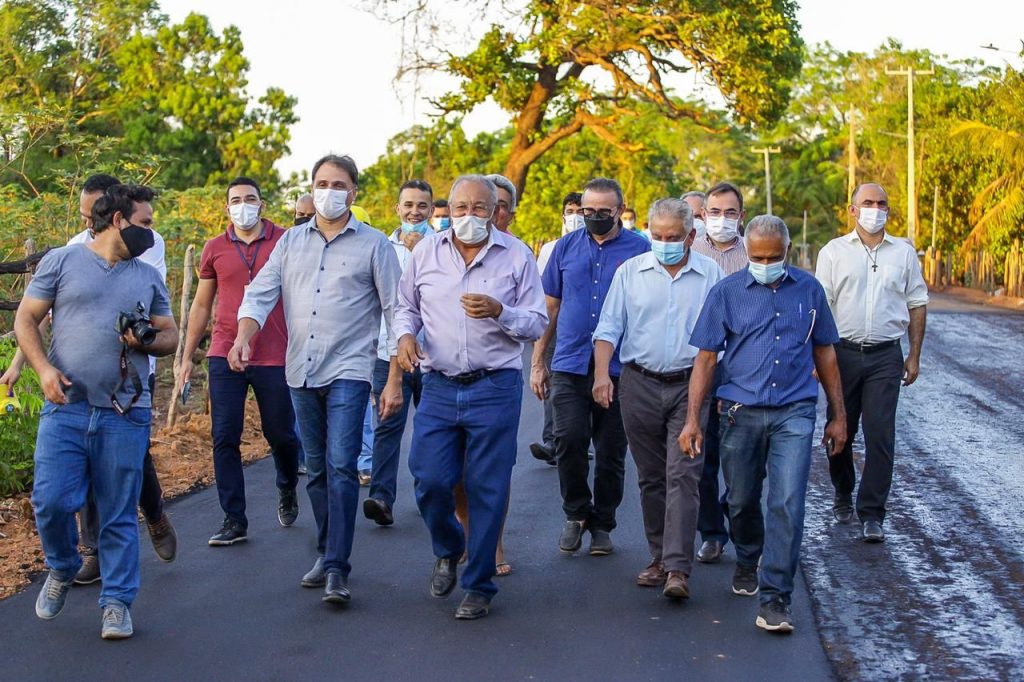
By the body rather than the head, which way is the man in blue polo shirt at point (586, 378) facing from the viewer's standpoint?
toward the camera

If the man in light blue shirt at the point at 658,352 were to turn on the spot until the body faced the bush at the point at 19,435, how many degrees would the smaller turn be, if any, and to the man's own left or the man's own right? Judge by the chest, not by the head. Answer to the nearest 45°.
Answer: approximately 90° to the man's own right

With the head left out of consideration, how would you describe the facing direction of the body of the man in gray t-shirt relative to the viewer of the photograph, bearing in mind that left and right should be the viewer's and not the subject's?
facing the viewer

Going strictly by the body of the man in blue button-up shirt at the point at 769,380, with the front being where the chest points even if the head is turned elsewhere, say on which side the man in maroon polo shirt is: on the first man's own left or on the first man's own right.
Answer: on the first man's own right

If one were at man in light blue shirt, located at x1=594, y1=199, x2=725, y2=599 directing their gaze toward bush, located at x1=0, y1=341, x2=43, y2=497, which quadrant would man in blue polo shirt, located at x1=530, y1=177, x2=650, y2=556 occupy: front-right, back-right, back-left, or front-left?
front-right

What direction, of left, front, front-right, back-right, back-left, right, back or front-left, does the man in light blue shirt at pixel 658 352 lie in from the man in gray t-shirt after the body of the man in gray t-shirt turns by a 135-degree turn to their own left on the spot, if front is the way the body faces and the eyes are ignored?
front-right

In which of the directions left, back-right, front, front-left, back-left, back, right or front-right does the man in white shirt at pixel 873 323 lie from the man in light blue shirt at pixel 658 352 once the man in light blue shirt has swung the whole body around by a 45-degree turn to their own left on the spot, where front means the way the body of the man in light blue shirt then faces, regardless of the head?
left

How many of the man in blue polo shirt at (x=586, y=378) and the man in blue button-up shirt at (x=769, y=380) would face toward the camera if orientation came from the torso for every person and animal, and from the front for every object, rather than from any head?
2

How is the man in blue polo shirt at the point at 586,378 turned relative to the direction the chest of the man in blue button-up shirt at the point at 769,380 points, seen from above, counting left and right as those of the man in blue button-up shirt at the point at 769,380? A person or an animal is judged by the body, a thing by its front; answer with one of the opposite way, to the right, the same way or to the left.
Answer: the same way

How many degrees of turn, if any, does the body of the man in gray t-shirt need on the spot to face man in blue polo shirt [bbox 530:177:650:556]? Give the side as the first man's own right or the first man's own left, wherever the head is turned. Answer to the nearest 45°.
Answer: approximately 90° to the first man's own left

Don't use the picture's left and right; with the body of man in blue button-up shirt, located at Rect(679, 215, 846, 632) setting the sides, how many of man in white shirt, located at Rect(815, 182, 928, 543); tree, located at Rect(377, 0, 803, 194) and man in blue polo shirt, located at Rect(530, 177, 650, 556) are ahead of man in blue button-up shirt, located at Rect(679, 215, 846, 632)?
0

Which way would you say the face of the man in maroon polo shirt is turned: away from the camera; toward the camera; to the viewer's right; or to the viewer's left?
toward the camera

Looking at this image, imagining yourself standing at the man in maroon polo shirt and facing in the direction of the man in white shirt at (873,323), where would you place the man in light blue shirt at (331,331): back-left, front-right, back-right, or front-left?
front-right

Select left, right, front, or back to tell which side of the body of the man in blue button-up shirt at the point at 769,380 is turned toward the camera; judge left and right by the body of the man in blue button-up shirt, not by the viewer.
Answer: front

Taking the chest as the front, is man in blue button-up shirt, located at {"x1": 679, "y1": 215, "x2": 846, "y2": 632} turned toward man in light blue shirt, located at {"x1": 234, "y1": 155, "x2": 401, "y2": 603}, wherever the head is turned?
no

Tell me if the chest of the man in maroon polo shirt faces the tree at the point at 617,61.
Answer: no

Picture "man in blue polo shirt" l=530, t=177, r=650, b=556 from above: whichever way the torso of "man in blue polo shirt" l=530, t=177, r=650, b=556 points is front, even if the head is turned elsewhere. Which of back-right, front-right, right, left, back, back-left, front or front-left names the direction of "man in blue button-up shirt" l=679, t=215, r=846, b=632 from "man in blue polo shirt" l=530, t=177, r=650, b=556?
front-left

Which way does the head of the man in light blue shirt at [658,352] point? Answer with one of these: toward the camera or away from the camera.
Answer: toward the camera

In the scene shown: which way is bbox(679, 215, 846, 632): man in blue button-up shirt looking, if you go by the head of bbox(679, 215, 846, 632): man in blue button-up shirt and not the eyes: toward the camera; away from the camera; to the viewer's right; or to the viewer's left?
toward the camera

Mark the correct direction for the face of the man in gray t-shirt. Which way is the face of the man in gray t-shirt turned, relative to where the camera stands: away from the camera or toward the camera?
toward the camera
